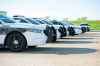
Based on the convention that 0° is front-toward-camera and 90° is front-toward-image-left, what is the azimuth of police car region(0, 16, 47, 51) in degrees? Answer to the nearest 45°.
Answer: approximately 270°
